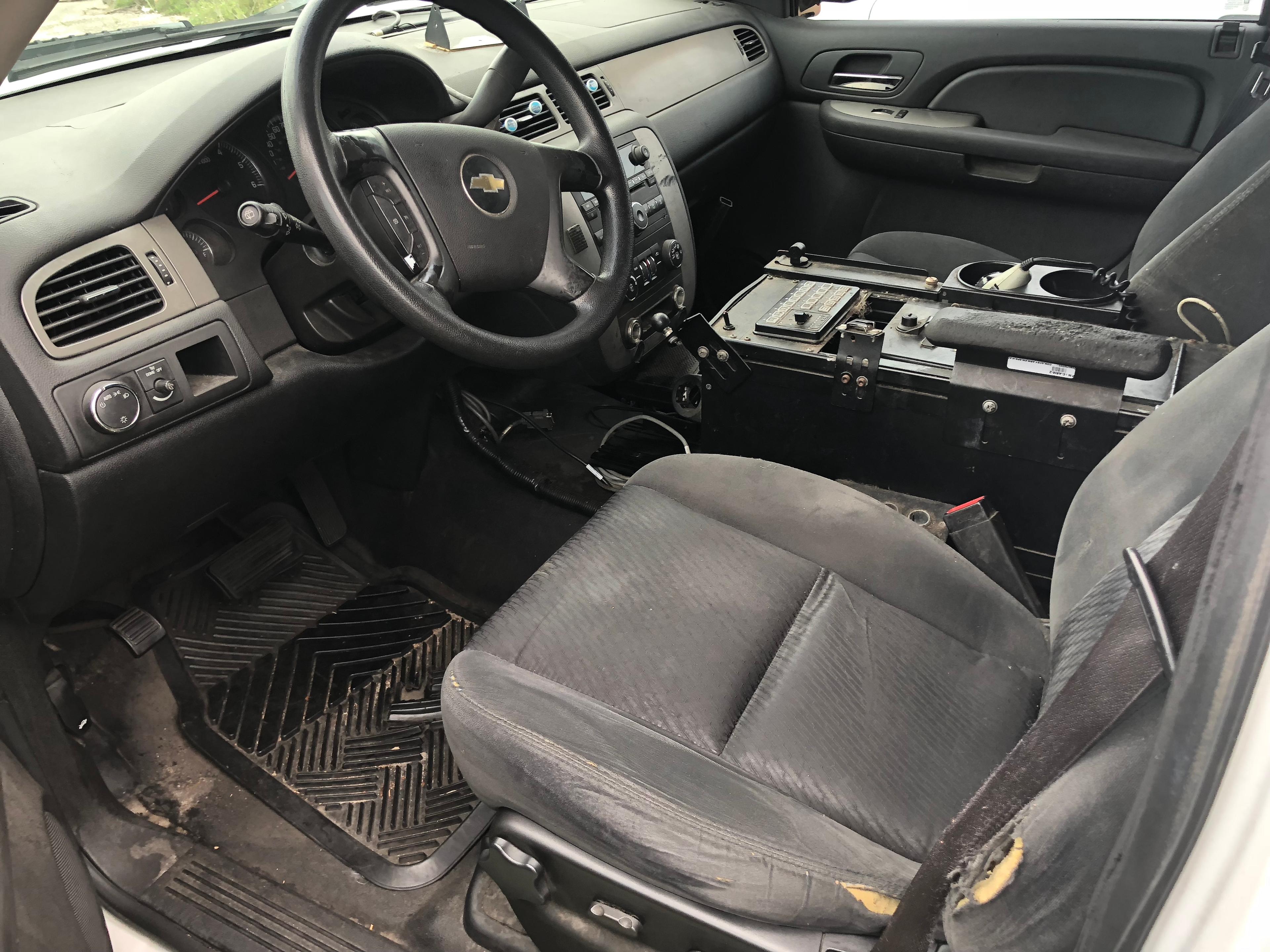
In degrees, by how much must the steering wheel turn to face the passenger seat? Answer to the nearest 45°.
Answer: approximately 45° to its left

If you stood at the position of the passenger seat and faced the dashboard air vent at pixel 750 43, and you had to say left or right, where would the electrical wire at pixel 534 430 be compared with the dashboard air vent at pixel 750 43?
left

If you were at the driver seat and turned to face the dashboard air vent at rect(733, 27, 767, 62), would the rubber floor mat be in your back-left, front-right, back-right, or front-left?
front-left

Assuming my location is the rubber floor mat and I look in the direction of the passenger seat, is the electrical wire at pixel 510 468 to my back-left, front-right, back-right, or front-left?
front-left

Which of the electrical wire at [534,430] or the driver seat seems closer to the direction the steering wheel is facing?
the driver seat

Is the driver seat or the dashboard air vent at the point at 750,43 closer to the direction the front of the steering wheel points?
the driver seat

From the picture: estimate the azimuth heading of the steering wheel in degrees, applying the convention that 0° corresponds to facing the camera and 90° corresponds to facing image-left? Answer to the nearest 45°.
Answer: approximately 315°

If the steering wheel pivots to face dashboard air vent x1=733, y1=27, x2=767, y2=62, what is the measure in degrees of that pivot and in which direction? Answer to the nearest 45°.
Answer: approximately 90° to its left

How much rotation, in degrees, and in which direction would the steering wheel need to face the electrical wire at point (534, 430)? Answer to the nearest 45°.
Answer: approximately 135° to its left
